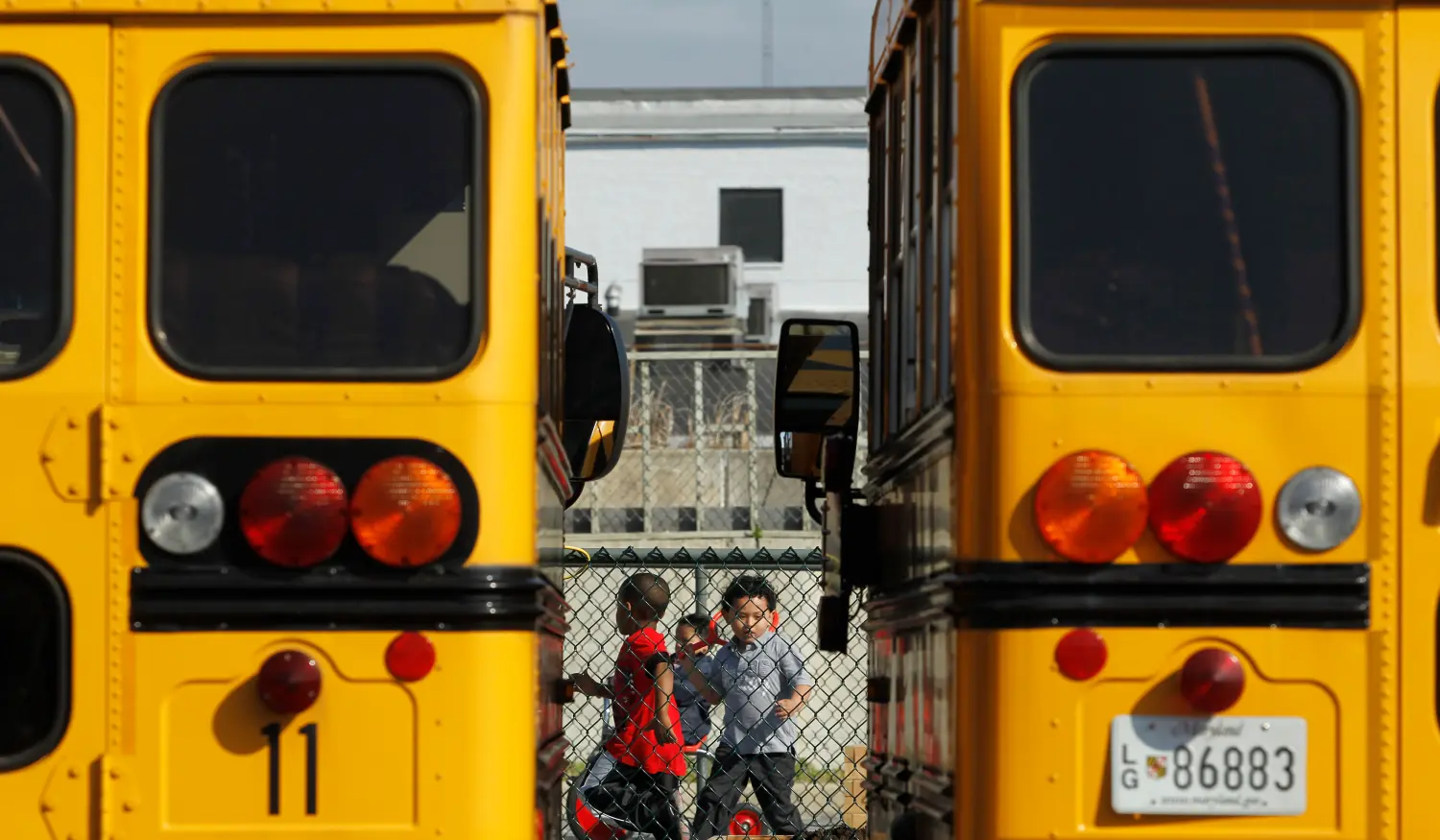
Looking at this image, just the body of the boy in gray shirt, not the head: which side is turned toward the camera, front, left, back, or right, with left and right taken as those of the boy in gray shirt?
front

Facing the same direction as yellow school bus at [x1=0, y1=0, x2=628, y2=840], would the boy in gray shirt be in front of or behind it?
in front

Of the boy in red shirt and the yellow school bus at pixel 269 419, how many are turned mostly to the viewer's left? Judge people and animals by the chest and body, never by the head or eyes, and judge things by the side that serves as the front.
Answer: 1

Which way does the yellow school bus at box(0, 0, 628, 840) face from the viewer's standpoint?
away from the camera

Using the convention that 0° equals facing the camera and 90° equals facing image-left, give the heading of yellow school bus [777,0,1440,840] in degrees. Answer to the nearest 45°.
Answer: approximately 180°

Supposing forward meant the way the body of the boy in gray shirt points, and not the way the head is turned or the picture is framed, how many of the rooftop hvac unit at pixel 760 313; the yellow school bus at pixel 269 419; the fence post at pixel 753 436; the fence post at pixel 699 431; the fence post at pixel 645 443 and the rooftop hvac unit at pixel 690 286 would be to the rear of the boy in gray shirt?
5

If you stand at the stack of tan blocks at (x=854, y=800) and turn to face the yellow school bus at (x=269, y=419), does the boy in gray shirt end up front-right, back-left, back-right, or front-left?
front-right

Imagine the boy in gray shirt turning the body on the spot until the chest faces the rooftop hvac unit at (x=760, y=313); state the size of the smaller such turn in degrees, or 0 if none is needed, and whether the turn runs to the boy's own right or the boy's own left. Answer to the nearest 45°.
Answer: approximately 180°

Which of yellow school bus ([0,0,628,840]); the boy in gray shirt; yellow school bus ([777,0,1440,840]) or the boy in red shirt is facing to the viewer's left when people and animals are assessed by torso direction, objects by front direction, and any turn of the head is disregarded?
the boy in red shirt

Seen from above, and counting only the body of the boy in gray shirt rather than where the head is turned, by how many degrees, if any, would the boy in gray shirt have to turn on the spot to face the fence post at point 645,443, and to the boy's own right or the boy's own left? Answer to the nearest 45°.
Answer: approximately 180°

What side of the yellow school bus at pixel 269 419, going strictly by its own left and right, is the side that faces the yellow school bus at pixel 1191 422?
right

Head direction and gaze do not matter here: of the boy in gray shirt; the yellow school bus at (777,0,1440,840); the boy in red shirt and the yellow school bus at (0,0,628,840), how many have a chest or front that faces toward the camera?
1

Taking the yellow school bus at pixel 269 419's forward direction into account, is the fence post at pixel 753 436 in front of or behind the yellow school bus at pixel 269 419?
in front

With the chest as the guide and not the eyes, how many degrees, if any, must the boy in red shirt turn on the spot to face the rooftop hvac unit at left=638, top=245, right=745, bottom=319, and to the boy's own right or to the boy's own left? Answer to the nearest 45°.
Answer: approximately 90° to the boy's own right

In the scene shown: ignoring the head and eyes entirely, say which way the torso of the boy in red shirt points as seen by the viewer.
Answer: to the viewer's left

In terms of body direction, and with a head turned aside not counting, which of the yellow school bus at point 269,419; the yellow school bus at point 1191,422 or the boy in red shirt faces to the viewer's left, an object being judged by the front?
the boy in red shirt

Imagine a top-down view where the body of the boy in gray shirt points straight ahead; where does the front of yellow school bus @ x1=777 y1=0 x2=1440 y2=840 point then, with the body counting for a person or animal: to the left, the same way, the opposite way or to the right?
the opposite way

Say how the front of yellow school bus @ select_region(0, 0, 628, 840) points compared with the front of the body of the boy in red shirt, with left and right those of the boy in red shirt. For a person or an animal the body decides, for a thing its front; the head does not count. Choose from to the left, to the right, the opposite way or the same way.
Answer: to the right

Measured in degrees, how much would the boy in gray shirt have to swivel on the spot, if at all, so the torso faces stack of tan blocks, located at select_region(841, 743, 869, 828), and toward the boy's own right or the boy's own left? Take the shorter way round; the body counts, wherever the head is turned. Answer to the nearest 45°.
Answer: approximately 90° to the boy's own left
